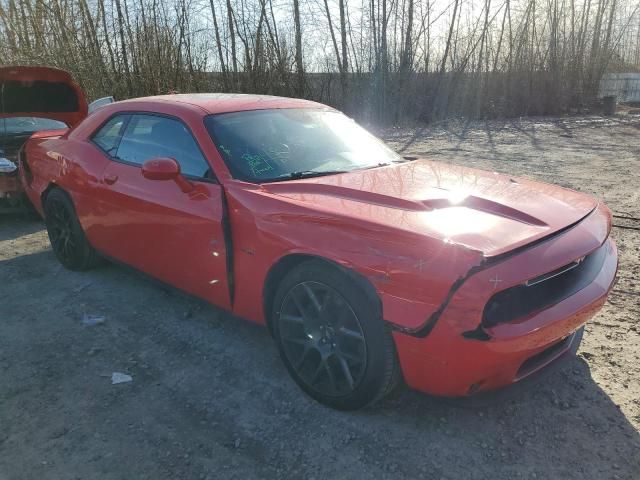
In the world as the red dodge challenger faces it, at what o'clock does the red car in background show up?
The red car in background is roughly at 6 o'clock from the red dodge challenger.

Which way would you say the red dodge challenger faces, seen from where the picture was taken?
facing the viewer and to the right of the viewer
